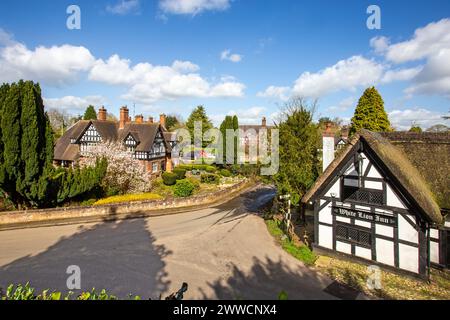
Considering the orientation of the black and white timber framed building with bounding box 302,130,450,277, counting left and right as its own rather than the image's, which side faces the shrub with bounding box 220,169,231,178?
right

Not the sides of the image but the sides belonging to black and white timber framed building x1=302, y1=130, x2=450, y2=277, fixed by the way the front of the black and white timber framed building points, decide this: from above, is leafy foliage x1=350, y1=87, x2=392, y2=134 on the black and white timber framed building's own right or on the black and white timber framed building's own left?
on the black and white timber framed building's own right

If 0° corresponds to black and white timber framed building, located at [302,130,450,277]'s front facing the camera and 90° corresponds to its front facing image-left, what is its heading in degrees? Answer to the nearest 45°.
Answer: approximately 45°

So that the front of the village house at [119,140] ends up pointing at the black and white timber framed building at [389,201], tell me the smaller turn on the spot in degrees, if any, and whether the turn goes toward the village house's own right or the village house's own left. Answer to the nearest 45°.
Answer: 0° — it already faces it

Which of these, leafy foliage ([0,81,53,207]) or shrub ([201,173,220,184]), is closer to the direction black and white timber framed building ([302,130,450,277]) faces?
the leafy foliage

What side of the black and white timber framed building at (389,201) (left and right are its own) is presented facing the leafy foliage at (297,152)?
right

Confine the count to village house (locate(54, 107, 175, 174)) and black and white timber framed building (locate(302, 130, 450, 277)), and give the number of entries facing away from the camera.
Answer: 0

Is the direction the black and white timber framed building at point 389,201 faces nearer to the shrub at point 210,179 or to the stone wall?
the stone wall

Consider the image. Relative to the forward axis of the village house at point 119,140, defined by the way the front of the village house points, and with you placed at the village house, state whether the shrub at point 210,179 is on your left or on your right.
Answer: on your left

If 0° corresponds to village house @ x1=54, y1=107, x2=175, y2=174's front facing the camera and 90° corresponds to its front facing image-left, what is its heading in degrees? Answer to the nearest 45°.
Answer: approximately 0°
